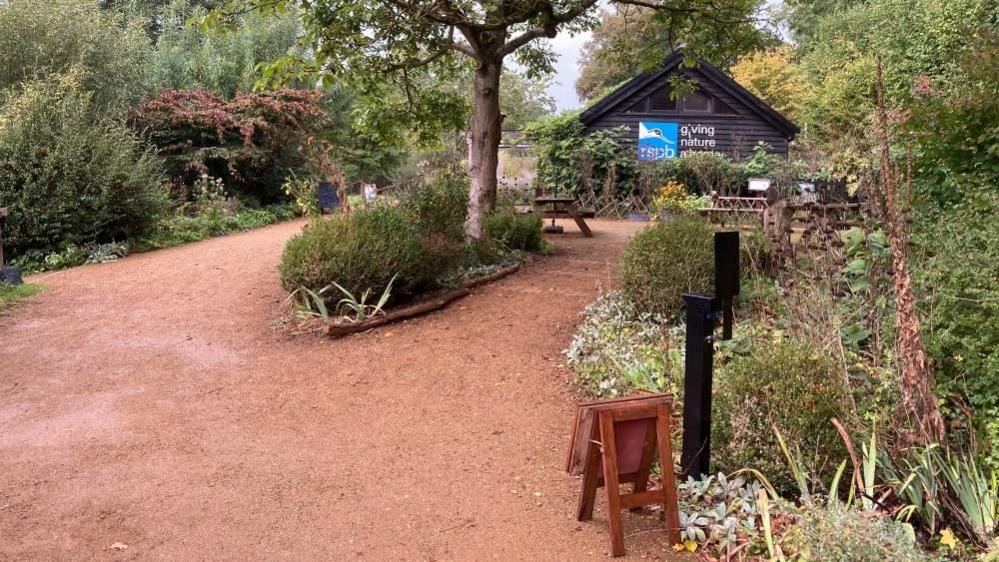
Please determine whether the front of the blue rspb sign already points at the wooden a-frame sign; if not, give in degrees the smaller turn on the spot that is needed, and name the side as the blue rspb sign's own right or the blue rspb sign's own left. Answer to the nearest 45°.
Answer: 0° — it already faces it

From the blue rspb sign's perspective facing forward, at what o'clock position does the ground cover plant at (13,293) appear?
The ground cover plant is roughly at 1 o'clock from the blue rspb sign.

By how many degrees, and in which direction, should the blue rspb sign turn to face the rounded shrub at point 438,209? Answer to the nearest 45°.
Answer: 0° — it already faces it

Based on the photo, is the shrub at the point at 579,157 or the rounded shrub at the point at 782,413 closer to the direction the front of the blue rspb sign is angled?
the rounded shrub

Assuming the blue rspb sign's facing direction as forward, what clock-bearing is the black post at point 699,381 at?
The black post is roughly at 12 o'clock from the blue rspb sign.

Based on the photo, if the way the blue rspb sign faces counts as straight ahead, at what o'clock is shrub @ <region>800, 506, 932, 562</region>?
The shrub is roughly at 12 o'clock from the blue rspb sign.

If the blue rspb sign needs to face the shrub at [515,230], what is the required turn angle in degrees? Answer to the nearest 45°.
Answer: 0° — it already faces it

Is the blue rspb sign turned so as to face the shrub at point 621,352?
yes

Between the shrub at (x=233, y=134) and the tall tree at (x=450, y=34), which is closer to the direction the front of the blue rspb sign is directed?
the tall tree

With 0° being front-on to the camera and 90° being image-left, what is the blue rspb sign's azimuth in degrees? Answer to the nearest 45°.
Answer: approximately 0°

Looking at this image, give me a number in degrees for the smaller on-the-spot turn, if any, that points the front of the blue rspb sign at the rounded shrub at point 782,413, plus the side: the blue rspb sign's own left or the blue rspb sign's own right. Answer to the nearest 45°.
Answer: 0° — it already faces it
